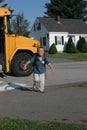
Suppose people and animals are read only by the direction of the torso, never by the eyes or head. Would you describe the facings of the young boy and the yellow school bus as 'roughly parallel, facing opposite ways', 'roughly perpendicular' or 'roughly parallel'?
roughly perpendicular

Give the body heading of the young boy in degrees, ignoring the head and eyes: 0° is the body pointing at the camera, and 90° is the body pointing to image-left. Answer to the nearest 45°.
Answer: approximately 0°

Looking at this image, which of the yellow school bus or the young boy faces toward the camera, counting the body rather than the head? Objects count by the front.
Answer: the young boy

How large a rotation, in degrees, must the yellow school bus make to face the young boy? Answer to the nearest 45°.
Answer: approximately 90° to its right

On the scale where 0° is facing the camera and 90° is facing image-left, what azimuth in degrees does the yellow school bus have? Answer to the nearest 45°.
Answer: approximately 270°

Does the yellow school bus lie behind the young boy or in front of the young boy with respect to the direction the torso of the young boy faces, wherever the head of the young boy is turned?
behind
